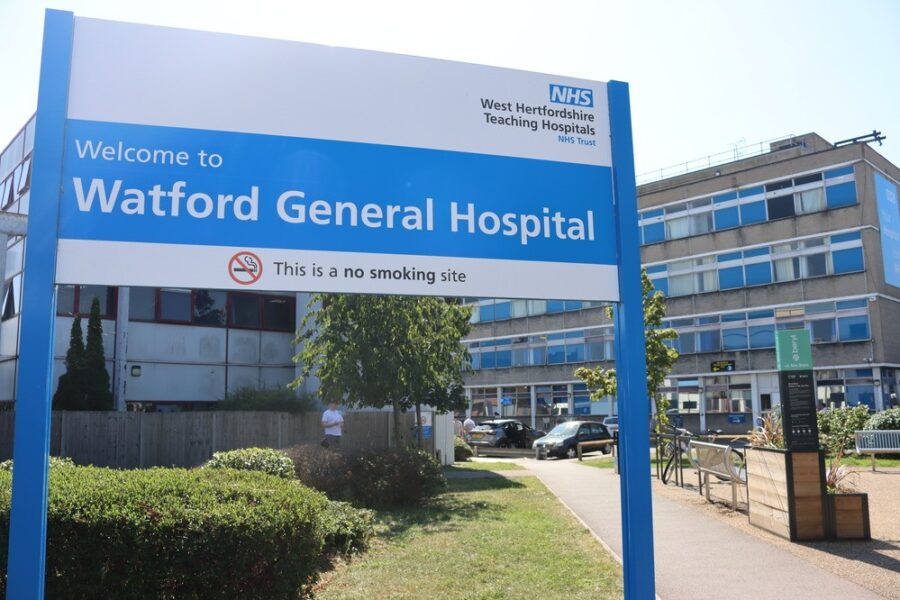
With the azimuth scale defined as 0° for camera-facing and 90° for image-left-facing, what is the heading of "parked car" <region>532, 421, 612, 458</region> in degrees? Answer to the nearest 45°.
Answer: approximately 45°

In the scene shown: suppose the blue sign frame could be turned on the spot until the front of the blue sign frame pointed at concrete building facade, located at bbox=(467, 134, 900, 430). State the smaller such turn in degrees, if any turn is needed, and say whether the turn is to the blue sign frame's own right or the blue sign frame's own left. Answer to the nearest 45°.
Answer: approximately 135° to the blue sign frame's own left

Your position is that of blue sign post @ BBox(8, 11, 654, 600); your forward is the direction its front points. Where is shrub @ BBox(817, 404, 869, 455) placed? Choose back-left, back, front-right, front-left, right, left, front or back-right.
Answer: back-left

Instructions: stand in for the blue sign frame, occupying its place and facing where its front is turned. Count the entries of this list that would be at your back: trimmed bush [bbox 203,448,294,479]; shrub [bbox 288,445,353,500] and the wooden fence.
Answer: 3

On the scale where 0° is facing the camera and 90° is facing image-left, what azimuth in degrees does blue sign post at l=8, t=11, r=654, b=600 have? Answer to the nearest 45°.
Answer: approximately 0°

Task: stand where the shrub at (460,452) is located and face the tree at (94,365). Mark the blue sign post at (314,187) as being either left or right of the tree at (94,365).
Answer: left

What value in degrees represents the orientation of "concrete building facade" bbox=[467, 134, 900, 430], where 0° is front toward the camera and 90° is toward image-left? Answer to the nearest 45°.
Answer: approximately 45°

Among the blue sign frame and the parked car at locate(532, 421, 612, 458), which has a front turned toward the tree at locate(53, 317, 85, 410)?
the parked car

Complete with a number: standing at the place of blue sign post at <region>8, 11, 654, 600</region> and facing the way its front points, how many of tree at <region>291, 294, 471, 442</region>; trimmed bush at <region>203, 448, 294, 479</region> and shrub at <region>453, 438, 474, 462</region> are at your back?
3

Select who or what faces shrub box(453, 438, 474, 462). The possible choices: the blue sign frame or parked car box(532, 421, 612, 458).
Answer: the parked car

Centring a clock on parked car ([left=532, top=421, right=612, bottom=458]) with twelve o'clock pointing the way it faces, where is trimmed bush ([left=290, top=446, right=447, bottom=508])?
The trimmed bush is roughly at 11 o'clock from the parked car.

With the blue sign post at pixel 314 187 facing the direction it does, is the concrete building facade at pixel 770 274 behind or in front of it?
behind

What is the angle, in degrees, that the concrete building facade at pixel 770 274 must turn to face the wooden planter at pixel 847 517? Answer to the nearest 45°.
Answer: approximately 45° to its left
